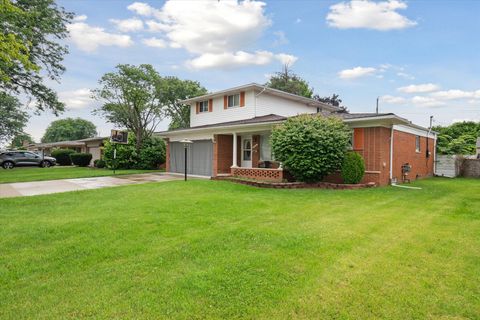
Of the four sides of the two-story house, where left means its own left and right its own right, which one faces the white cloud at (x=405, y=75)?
back

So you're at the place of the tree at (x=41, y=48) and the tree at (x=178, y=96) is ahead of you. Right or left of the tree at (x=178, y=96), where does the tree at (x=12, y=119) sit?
left

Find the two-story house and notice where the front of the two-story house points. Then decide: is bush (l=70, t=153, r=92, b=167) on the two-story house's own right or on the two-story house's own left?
on the two-story house's own right

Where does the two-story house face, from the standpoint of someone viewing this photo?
facing the viewer and to the left of the viewer

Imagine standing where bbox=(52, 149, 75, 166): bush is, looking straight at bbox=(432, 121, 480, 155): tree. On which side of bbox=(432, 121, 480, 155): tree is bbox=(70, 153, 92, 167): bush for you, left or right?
right

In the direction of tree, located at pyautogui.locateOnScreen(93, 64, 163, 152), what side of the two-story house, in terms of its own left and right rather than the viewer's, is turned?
right

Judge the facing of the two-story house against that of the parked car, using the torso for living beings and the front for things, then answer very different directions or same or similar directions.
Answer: very different directions

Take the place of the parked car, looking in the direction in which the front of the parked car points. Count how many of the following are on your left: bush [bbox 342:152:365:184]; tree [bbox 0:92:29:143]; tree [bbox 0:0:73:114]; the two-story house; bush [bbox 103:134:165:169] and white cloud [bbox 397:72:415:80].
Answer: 1
